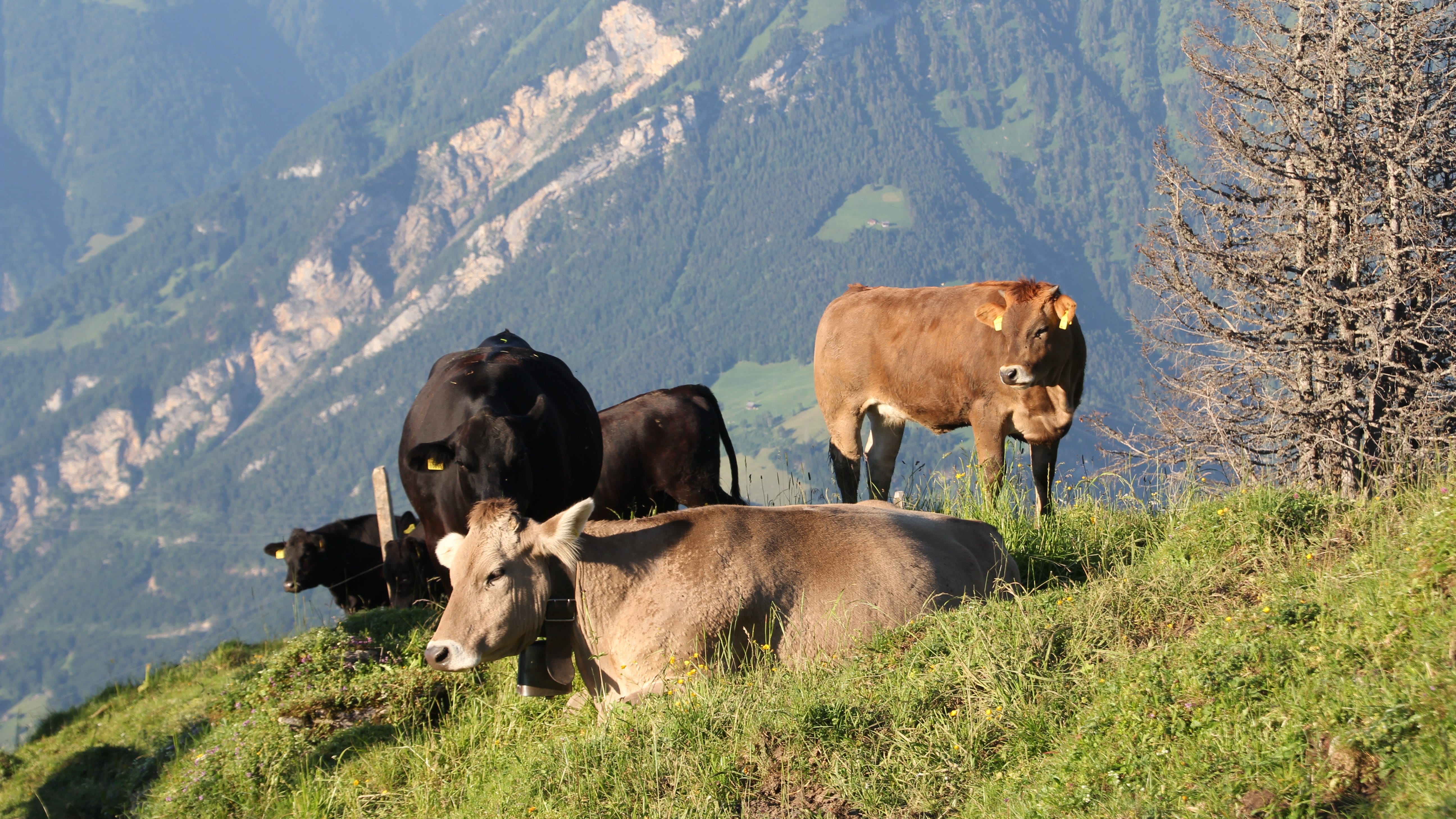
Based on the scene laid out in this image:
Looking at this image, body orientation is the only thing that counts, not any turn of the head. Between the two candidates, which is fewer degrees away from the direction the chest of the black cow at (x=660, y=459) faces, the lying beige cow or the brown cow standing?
the lying beige cow

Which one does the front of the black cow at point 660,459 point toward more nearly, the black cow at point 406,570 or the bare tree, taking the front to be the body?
the black cow

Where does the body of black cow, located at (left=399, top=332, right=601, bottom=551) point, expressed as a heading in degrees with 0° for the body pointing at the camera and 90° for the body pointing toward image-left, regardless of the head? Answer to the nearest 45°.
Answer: approximately 0°

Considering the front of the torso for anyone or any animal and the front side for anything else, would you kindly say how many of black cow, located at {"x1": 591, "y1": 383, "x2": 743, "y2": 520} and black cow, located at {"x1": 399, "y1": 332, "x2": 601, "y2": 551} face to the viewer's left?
1

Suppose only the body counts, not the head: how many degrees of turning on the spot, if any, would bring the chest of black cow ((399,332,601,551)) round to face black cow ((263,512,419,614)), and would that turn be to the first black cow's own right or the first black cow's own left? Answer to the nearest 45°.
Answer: approximately 180°

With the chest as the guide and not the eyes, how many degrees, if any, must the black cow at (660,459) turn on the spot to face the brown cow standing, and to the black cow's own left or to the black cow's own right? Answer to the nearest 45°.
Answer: approximately 135° to the black cow's own left

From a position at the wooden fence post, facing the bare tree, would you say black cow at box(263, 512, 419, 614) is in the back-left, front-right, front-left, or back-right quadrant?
back-left

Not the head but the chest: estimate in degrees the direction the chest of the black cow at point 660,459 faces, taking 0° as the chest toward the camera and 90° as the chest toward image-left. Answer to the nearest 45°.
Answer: approximately 90°

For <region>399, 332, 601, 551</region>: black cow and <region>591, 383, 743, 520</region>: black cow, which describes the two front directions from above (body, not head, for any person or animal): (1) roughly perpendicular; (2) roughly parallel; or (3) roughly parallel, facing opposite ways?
roughly perpendicular

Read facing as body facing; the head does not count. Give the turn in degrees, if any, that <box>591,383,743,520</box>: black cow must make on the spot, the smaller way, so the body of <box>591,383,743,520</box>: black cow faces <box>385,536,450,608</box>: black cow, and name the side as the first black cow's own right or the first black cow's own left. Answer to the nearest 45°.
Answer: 0° — it already faces it

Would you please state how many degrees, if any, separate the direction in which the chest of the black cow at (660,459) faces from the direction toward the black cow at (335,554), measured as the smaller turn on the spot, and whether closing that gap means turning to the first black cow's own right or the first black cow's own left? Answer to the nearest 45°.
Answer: approximately 45° to the first black cow's own right

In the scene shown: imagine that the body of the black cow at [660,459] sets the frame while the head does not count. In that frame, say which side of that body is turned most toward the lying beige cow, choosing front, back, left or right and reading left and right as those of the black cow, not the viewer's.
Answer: left

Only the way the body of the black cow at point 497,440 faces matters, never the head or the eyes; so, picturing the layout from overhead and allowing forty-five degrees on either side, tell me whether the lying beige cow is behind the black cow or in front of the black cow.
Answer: in front
